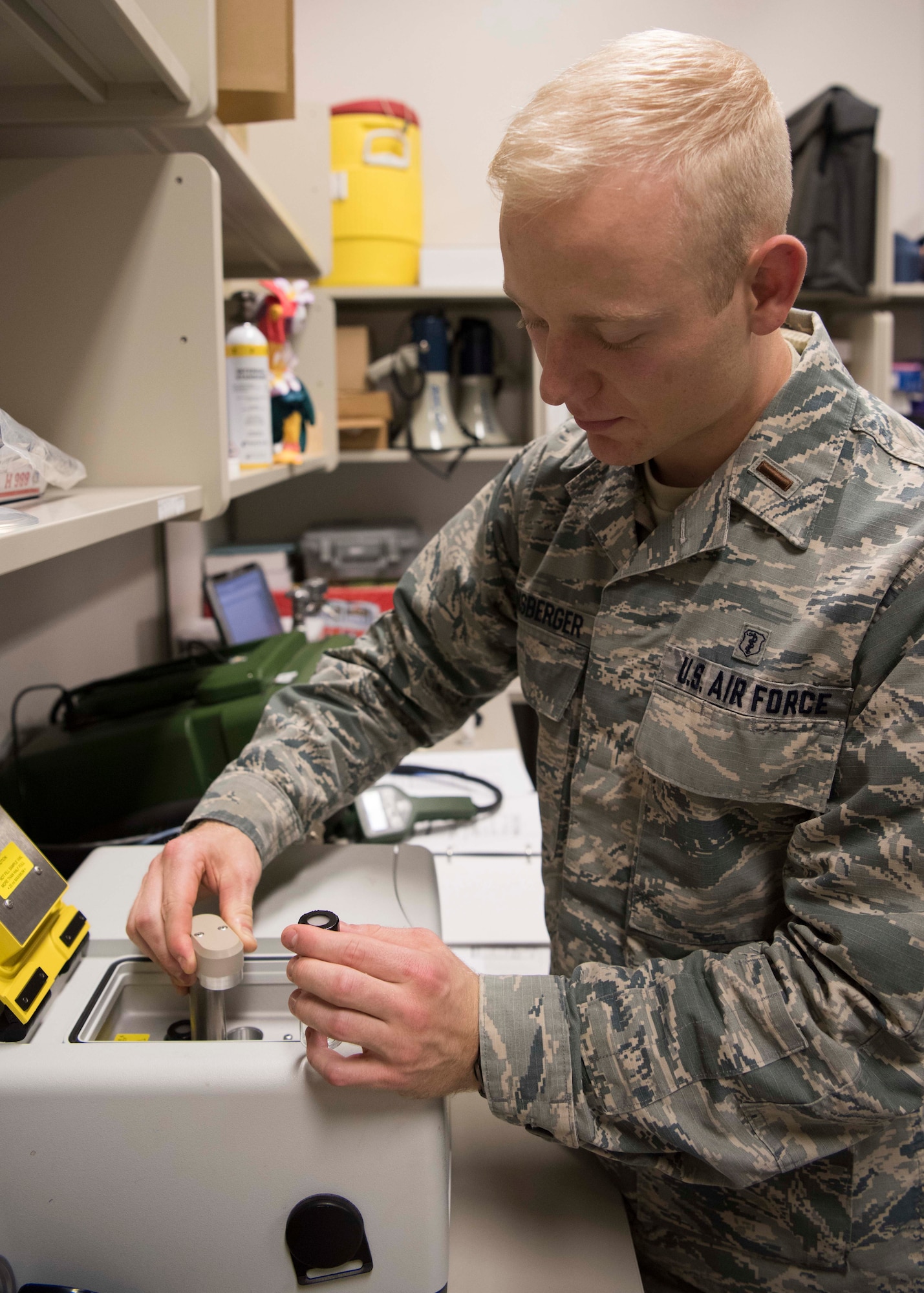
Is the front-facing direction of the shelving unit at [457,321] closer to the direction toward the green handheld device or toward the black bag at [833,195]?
the green handheld device

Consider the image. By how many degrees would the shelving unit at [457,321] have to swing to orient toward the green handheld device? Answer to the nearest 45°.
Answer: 0° — it already faces it

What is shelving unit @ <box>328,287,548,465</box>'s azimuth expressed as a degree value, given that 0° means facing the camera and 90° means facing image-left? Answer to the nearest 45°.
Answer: approximately 0°

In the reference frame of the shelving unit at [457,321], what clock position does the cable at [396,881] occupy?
The cable is roughly at 12 o'clock from the shelving unit.

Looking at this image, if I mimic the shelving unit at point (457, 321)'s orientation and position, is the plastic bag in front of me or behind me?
in front

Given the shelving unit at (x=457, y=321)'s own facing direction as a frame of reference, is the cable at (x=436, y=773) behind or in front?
in front

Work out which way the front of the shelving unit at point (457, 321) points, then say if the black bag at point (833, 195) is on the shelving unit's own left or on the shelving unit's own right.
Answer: on the shelving unit's own left

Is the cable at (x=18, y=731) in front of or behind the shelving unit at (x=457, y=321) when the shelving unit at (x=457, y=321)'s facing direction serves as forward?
in front

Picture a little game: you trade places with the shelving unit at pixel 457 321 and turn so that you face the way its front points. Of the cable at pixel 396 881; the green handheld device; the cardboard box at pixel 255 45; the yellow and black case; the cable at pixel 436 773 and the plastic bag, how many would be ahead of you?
6
